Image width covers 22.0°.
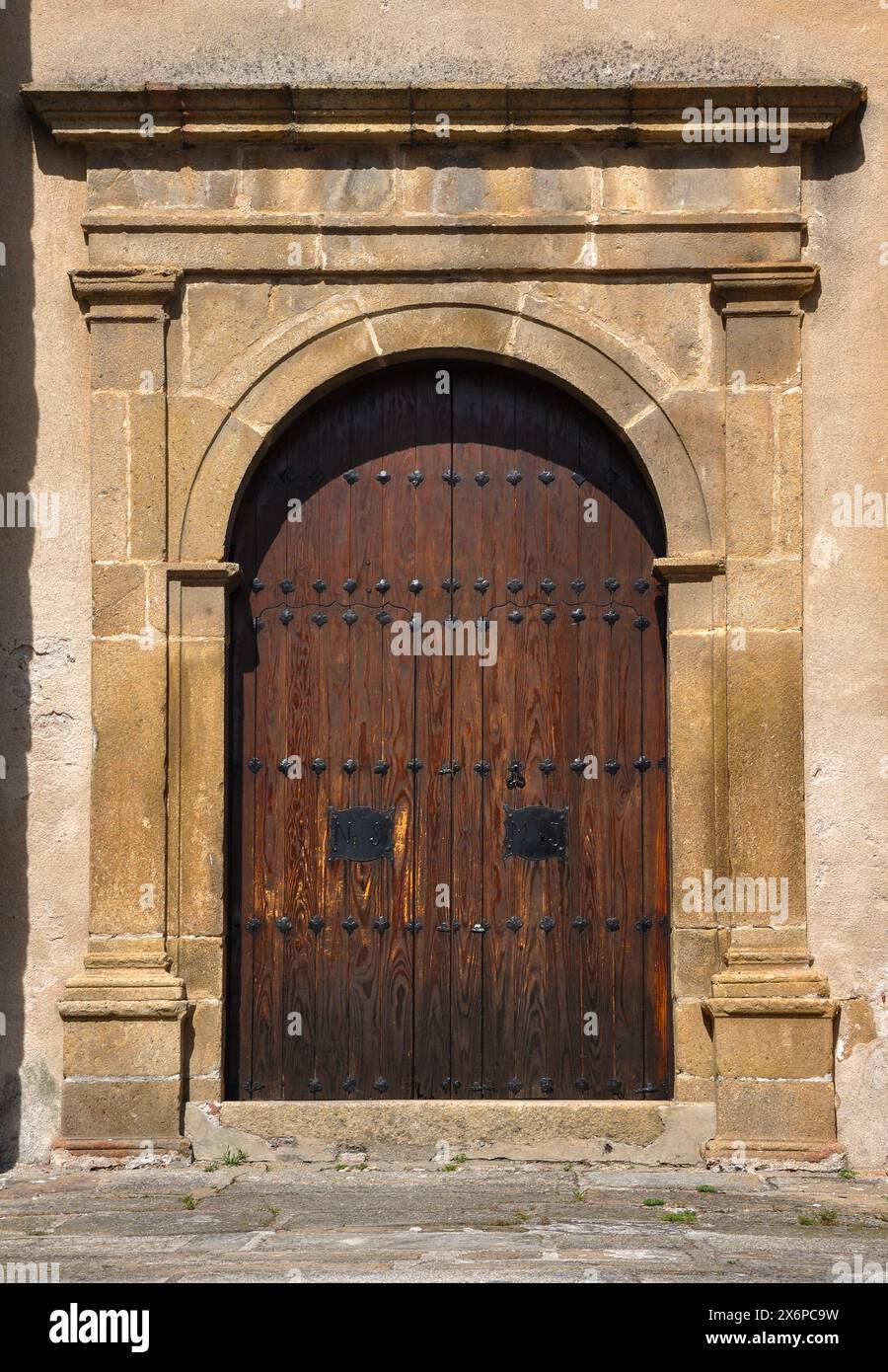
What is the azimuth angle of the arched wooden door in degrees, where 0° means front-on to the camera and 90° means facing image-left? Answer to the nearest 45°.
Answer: approximately 0°
